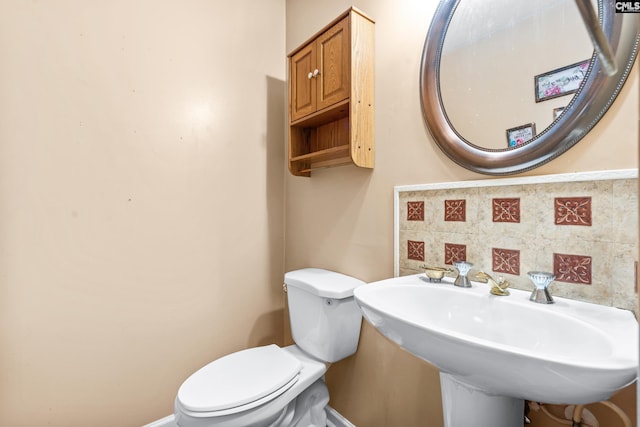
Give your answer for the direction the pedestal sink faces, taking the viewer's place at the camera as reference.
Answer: facing the viewer and to the left of the viewer

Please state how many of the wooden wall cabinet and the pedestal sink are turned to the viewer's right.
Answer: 0

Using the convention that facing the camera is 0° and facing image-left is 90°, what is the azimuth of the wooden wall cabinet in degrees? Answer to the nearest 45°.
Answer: approximately 45°

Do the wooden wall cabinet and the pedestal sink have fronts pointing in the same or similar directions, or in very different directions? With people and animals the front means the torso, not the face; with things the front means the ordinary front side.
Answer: same or similar directions

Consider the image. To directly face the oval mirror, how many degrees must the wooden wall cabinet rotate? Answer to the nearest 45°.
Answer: approximately 90° to its left
